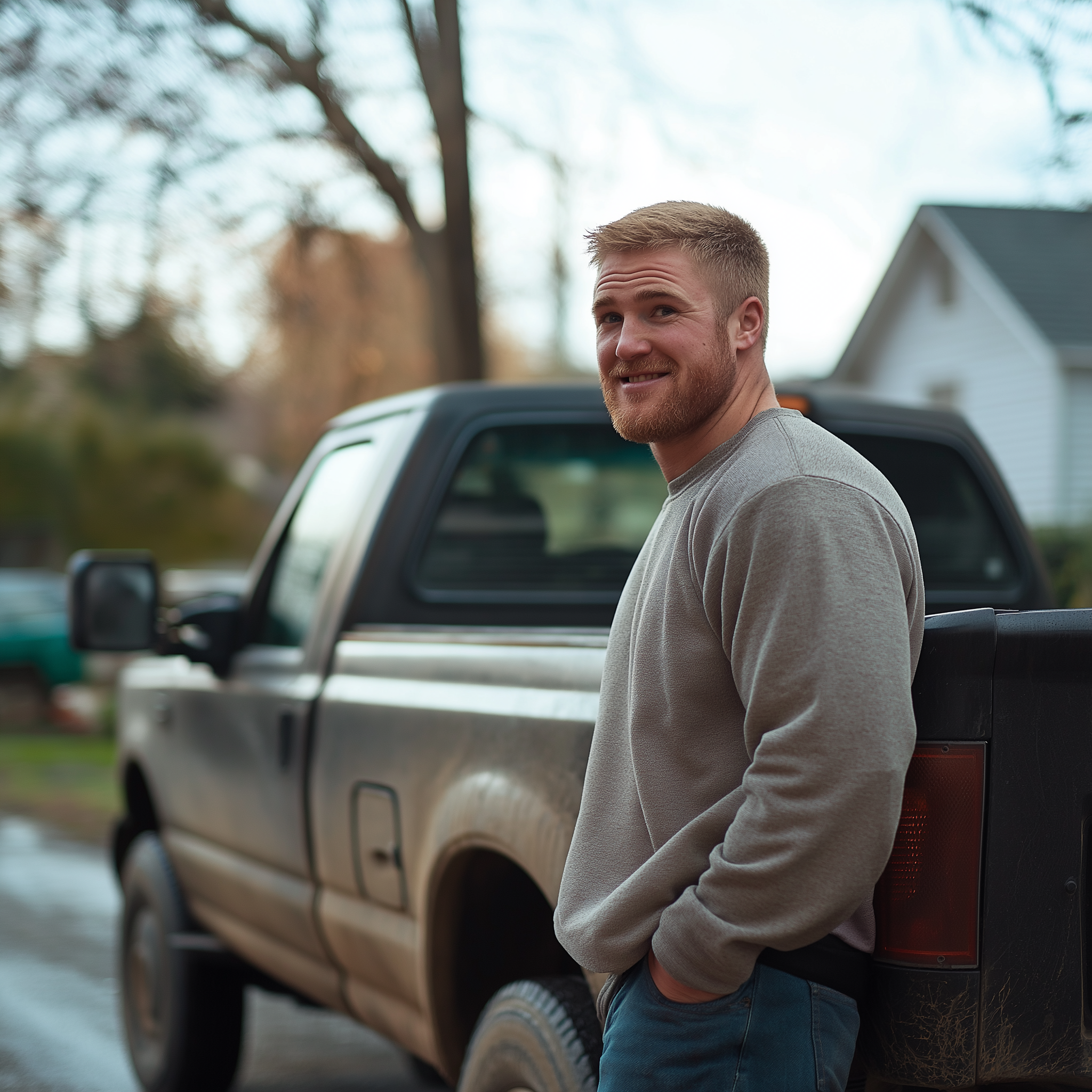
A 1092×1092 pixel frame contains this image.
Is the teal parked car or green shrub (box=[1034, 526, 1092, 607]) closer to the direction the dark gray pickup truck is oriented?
the teal parked car

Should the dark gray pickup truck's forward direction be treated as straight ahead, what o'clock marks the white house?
The white house is roughly at 2 o'clock from the dark gray pickup truck.

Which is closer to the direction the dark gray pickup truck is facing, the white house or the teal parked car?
the teal parked car

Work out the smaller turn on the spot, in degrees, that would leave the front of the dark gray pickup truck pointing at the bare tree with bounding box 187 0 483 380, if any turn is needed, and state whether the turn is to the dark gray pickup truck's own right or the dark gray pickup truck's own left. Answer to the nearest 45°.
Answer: approximately 45° to the dark gray pickup truck's own right

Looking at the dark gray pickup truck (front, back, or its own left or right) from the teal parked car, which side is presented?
front

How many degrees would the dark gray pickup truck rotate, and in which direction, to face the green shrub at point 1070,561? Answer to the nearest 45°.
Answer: approximately 90° to its right

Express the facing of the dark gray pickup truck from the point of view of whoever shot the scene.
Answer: facing away from the viewer and to the left of the viewer
